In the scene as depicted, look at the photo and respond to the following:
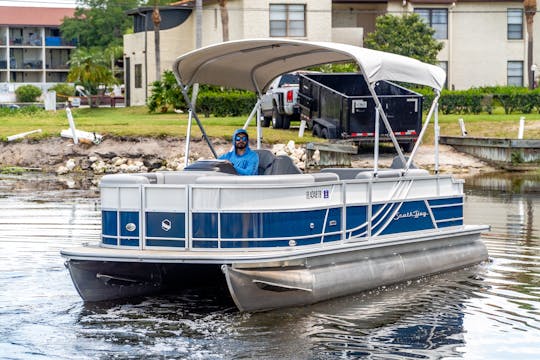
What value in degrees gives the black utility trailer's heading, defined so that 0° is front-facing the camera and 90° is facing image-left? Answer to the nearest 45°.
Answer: approximately 135°

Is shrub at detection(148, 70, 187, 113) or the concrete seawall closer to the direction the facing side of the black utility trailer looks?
the shrub

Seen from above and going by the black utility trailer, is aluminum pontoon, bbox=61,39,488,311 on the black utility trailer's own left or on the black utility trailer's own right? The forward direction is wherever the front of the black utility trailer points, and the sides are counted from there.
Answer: on the black utility trailer's own left

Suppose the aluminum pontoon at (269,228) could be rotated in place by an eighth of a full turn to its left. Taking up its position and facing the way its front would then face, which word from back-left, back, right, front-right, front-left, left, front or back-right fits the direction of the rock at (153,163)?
back

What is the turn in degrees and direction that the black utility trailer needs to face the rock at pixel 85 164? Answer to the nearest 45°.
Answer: approximately 45° to its left

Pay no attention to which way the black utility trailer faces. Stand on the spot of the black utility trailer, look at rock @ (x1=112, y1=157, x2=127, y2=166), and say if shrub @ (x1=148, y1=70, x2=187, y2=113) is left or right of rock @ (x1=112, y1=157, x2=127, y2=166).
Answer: right

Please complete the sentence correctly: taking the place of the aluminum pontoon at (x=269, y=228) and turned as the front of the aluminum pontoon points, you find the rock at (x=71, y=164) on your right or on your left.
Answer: on your right

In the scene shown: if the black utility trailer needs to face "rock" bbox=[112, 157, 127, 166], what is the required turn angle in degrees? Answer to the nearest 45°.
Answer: approximately 45° to its left

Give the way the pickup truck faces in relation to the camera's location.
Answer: facing away from the viewer and to the left of the viewer

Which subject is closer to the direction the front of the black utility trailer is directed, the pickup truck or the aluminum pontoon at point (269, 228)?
the pickup truck

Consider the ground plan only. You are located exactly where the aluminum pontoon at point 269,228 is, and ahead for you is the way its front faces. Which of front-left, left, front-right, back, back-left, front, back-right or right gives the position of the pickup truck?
back-right
